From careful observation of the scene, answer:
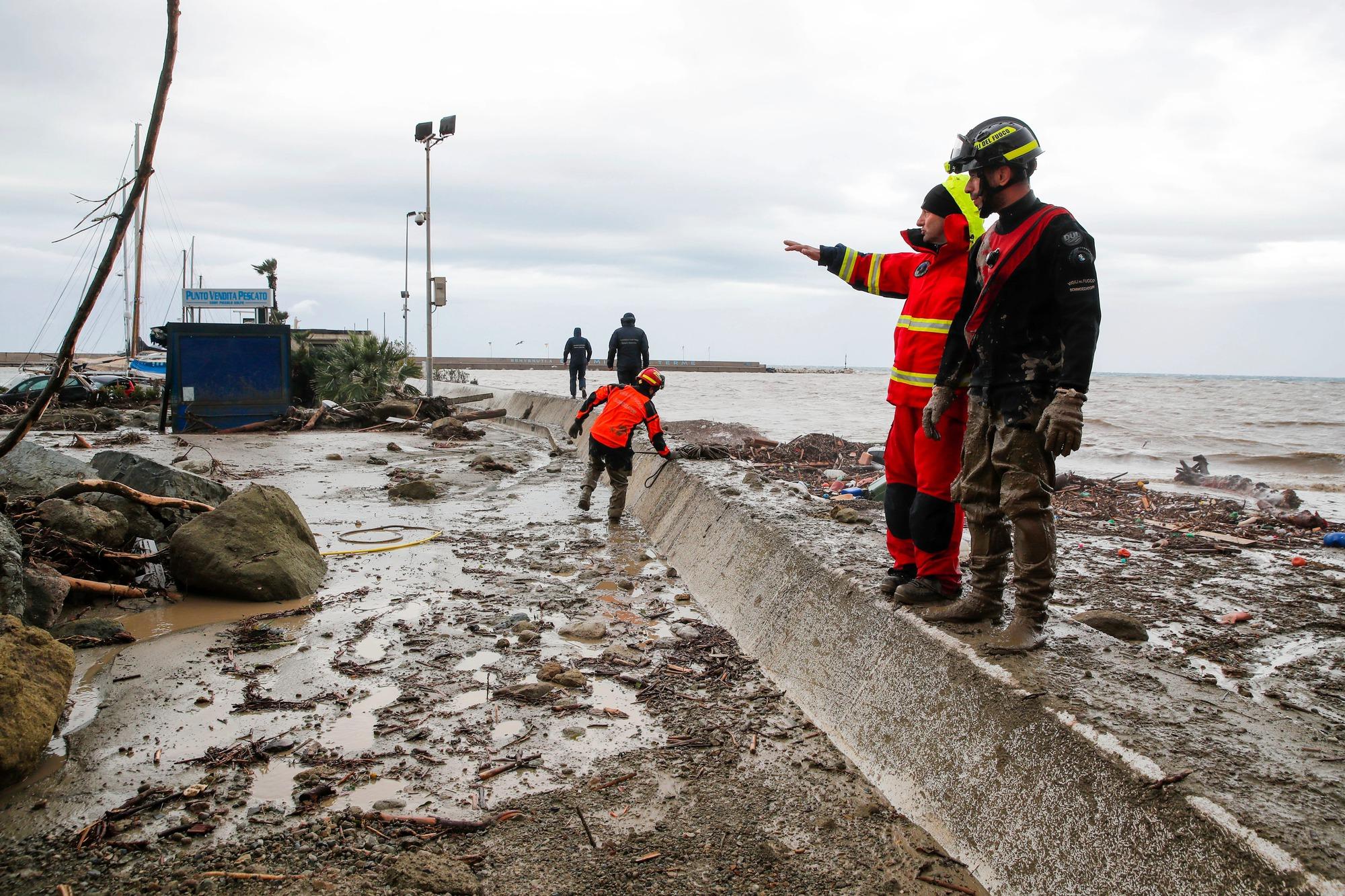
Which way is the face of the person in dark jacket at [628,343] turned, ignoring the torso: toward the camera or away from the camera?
away from the camera

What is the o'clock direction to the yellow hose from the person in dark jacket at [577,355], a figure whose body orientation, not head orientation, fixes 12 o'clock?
The yellow hose is roughly at 6 o'clock from the person in dark jacket.

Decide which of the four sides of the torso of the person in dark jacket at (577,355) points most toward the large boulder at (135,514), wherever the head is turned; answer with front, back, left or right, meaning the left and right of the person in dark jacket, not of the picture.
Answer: back

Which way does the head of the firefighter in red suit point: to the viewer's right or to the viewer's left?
to the viewer's left

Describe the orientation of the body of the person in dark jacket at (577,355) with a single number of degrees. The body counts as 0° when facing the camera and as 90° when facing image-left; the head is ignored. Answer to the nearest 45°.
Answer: approximately 180°

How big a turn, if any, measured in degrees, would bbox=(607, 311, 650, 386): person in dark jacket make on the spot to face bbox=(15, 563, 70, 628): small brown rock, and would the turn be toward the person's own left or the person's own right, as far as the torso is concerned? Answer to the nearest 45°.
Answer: approximately 180°

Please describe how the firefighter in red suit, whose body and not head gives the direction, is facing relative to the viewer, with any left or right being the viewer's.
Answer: facing to the left of the viewer

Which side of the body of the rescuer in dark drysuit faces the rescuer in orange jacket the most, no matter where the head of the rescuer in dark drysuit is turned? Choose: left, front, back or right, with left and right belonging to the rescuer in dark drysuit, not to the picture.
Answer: right

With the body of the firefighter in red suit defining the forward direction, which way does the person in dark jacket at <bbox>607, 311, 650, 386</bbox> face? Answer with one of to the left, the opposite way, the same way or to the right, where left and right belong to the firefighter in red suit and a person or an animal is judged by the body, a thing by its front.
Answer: to the right

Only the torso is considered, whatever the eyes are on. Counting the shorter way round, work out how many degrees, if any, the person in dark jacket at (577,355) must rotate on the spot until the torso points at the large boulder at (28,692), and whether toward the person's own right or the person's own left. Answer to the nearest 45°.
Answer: approximately 180°
